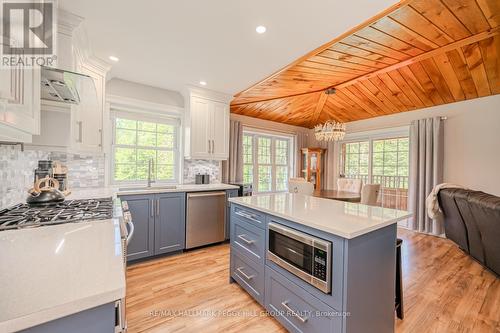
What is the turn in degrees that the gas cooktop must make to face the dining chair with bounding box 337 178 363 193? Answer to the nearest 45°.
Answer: approximately 45° to its left

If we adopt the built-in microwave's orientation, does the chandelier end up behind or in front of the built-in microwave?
behind

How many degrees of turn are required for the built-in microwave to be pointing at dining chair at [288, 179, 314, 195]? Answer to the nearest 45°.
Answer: approximately 135° to its right

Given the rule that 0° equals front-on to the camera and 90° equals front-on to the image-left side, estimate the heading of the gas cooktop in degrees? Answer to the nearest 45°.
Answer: approximately 315°

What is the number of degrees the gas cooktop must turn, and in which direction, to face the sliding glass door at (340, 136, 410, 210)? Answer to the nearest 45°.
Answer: approximately 45° to its left

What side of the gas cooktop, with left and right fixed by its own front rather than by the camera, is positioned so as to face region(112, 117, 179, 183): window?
left

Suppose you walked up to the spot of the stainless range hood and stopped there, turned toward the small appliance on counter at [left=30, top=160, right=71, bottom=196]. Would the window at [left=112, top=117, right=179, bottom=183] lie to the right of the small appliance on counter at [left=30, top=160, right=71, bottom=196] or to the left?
right
